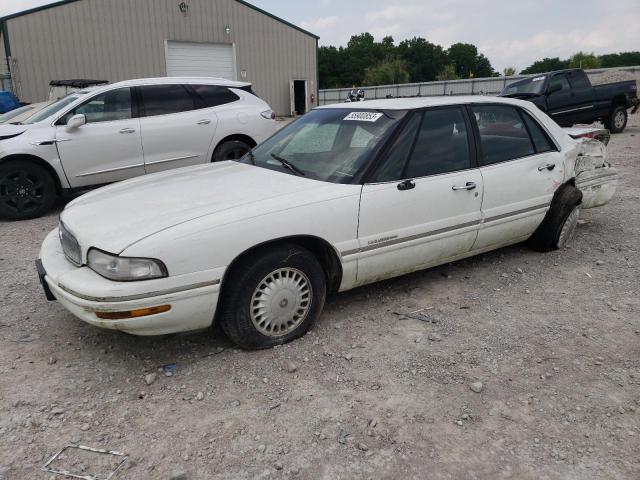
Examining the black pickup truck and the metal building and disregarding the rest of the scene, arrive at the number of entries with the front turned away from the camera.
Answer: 0

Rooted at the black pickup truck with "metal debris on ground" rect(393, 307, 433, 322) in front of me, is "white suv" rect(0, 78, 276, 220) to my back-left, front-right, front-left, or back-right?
front-right

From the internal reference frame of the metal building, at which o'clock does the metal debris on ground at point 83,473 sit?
The metal debris on ground is roughly at 12 o'clock from the metal building.

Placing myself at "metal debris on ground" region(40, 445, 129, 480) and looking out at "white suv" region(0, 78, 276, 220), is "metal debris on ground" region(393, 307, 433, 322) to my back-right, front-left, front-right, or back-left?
front-right

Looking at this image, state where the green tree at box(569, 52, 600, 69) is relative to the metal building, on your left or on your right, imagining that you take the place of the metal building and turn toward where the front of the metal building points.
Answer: on your left

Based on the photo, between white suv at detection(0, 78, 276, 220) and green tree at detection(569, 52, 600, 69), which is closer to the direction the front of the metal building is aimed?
the white suv

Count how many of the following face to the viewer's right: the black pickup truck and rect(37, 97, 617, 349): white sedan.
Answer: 0

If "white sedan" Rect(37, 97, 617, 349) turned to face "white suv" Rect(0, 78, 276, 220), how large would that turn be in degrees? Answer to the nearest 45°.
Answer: approximately 90° to its right

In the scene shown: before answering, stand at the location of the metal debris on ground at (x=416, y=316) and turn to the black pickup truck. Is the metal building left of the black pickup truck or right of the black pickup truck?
left

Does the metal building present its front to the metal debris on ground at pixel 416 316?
yes

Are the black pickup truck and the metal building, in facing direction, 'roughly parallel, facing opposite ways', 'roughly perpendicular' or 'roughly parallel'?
roughly perpendicular

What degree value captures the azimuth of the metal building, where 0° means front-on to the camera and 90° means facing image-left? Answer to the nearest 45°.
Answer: approximately 0°

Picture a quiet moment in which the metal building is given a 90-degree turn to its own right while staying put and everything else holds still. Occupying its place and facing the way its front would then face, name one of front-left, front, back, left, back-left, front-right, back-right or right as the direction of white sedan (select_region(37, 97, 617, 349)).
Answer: left
